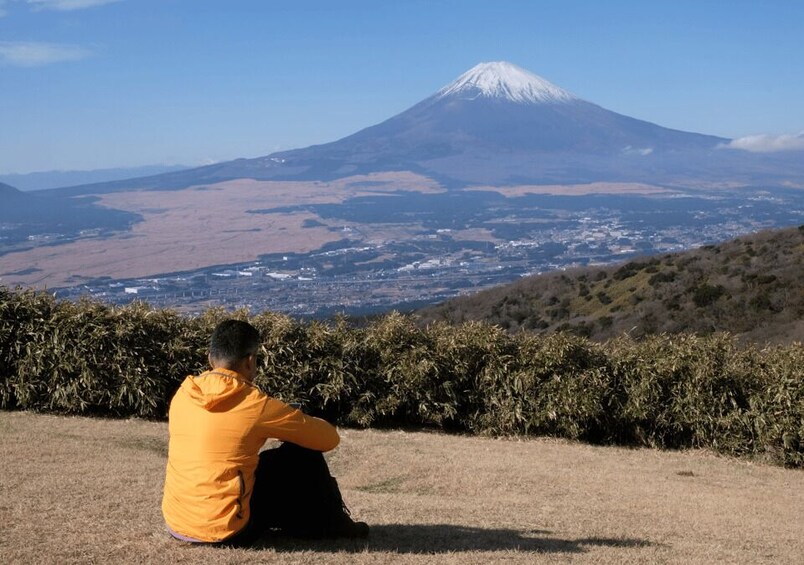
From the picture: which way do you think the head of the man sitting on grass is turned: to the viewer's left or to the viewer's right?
to the viewer's right

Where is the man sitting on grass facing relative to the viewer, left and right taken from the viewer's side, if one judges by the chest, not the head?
facing away from the viewer and to the right of the viewer

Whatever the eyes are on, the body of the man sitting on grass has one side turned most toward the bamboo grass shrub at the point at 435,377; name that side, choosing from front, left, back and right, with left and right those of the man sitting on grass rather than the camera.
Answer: front
